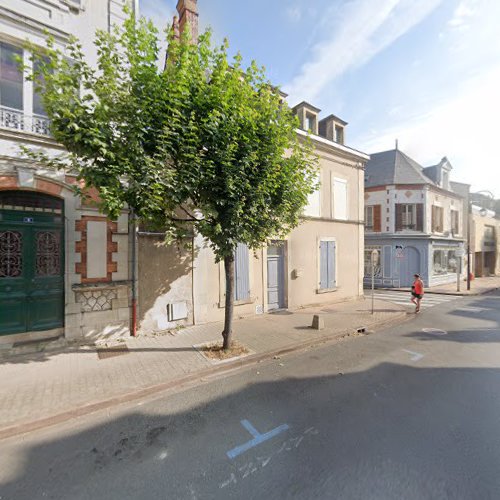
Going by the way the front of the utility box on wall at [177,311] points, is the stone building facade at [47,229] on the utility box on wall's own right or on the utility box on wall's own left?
on the utility box on wall's own right

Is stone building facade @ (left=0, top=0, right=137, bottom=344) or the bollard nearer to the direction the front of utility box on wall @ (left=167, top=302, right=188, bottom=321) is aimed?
the bollard

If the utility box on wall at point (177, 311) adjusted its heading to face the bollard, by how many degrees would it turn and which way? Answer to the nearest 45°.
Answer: approximately 45° to its left

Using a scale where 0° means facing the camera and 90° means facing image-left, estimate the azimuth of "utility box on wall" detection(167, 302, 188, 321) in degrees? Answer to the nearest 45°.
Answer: approximately 315°

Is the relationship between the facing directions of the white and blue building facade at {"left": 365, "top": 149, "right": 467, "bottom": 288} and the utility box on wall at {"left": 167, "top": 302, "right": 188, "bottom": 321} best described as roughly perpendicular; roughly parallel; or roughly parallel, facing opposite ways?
roughly perpendicular

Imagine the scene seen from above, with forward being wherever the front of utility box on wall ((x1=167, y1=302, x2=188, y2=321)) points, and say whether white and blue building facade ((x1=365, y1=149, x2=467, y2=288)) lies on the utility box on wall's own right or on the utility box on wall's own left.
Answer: on the utility box on wall's own left

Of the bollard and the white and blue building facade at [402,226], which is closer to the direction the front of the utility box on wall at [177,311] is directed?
the bollard

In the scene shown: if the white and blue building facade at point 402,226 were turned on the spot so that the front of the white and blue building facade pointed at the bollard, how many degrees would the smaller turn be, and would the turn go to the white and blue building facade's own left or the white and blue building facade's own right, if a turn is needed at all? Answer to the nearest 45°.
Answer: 0° — it already faces it
